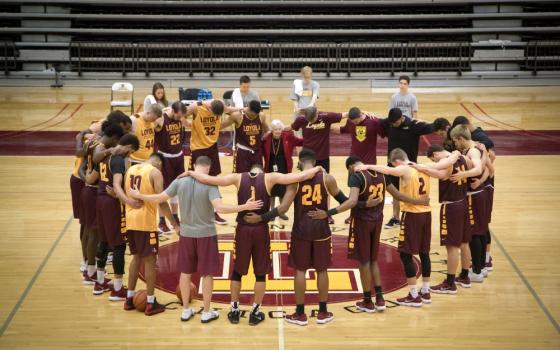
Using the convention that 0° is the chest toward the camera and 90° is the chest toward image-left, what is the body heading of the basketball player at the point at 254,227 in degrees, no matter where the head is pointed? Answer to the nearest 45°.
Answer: approximately 180°

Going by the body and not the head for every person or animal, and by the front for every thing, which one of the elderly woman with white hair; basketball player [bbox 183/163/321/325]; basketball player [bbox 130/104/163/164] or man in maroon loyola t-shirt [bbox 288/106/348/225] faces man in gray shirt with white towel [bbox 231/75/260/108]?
basketball player [bbox 183/163/321/325]

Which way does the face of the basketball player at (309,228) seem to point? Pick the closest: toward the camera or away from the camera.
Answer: away from the camera

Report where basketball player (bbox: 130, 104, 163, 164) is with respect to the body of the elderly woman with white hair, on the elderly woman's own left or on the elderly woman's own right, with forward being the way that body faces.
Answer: on the elderly woman's own right

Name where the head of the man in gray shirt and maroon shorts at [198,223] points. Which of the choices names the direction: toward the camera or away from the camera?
away from the camera

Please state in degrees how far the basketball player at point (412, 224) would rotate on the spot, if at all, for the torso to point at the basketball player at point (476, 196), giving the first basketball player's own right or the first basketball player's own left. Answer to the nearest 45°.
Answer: approximately 90° to the first basketball player's own right

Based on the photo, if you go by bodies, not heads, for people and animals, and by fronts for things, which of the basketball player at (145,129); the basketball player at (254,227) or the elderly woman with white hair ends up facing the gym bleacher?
the basketball player at (254,227)

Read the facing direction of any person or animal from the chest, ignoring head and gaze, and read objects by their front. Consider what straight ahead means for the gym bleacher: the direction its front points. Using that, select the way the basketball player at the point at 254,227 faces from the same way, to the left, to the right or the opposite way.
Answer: the opposite way

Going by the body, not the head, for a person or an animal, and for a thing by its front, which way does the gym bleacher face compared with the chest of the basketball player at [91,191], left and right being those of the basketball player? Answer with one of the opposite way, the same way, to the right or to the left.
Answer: to the right

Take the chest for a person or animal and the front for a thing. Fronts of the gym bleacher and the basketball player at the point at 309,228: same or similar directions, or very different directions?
very different directions

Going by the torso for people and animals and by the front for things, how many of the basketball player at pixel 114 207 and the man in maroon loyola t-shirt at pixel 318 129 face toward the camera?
1

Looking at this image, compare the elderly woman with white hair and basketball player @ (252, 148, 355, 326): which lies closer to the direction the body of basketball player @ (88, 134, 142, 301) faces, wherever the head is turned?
the elderly woman with white hair

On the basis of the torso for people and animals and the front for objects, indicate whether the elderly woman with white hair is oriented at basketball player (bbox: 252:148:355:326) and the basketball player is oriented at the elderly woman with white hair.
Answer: yes

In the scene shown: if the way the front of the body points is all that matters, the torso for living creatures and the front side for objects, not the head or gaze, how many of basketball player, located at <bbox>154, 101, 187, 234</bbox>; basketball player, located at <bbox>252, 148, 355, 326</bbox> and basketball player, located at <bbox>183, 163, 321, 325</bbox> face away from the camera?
2
